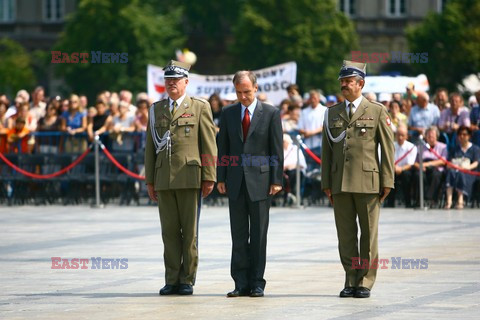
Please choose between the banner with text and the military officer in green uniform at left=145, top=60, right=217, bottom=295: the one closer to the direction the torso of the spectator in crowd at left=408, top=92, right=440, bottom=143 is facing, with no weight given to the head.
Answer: the military officer in green uniform

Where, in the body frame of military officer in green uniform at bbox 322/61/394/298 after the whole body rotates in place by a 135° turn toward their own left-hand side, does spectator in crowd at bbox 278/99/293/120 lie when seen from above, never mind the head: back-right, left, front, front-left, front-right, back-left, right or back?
left

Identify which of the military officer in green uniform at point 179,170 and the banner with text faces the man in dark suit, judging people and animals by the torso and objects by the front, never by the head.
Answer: the banner with text

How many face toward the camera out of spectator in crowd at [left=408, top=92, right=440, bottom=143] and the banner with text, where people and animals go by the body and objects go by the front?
2

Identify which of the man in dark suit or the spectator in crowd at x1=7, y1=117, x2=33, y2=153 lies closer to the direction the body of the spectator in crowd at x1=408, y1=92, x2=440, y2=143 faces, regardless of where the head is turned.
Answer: the man in dark suit
